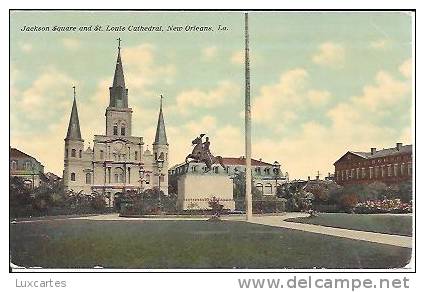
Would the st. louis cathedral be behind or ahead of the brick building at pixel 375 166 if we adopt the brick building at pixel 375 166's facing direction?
ahead

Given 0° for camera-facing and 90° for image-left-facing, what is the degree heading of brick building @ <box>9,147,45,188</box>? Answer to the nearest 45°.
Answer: approximately 315°

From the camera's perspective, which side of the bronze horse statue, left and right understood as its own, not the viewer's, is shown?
left

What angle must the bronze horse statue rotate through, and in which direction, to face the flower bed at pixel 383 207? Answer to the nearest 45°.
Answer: approximately 180°

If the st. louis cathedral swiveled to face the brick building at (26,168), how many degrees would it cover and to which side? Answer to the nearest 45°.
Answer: approximately 90° to its right

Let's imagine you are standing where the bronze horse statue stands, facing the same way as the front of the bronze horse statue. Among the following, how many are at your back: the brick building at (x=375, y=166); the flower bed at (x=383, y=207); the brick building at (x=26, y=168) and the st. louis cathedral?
2

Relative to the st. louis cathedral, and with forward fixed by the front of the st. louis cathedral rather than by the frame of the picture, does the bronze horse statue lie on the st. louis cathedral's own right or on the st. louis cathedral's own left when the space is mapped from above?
on the st. louis cathedral's own left

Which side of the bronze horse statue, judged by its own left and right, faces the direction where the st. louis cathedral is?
front

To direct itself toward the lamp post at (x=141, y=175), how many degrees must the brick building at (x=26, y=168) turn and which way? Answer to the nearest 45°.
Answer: approximately 45° to its left

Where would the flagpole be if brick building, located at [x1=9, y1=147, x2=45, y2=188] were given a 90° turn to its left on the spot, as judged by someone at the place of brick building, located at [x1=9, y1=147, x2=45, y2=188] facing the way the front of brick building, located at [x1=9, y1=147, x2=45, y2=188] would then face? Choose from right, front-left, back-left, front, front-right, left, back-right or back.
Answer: front-right

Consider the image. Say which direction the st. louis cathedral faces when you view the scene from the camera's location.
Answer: facing the viewer

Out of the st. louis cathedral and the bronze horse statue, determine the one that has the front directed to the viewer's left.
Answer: the bronze horse statue

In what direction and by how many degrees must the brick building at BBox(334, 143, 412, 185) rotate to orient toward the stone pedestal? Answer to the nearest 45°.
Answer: approximately 45° to its right

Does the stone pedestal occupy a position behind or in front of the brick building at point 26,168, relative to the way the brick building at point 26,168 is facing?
in front
